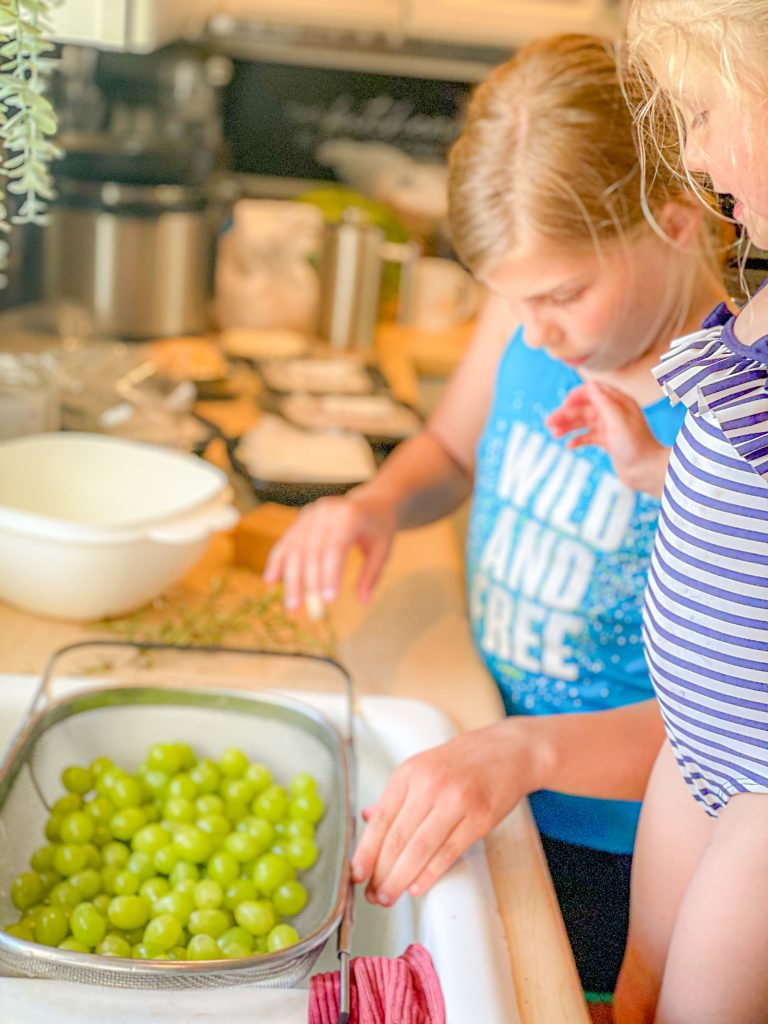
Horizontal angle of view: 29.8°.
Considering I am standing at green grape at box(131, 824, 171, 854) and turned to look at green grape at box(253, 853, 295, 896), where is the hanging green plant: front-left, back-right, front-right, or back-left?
back-left

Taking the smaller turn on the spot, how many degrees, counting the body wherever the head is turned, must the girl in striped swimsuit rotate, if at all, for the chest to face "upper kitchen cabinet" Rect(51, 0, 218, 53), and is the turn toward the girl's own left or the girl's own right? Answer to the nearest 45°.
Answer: approximately 90° to the girl's own right

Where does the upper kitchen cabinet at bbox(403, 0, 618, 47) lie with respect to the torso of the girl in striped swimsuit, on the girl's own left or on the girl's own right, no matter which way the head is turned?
on the girl's own right

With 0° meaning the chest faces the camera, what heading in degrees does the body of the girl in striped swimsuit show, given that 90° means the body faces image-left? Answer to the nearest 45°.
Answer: approximately 45°
